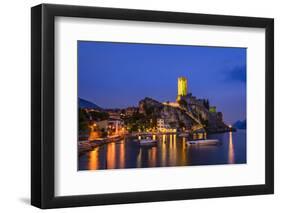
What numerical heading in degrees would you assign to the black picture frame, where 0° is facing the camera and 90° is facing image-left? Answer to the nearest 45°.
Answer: approximately 315°
